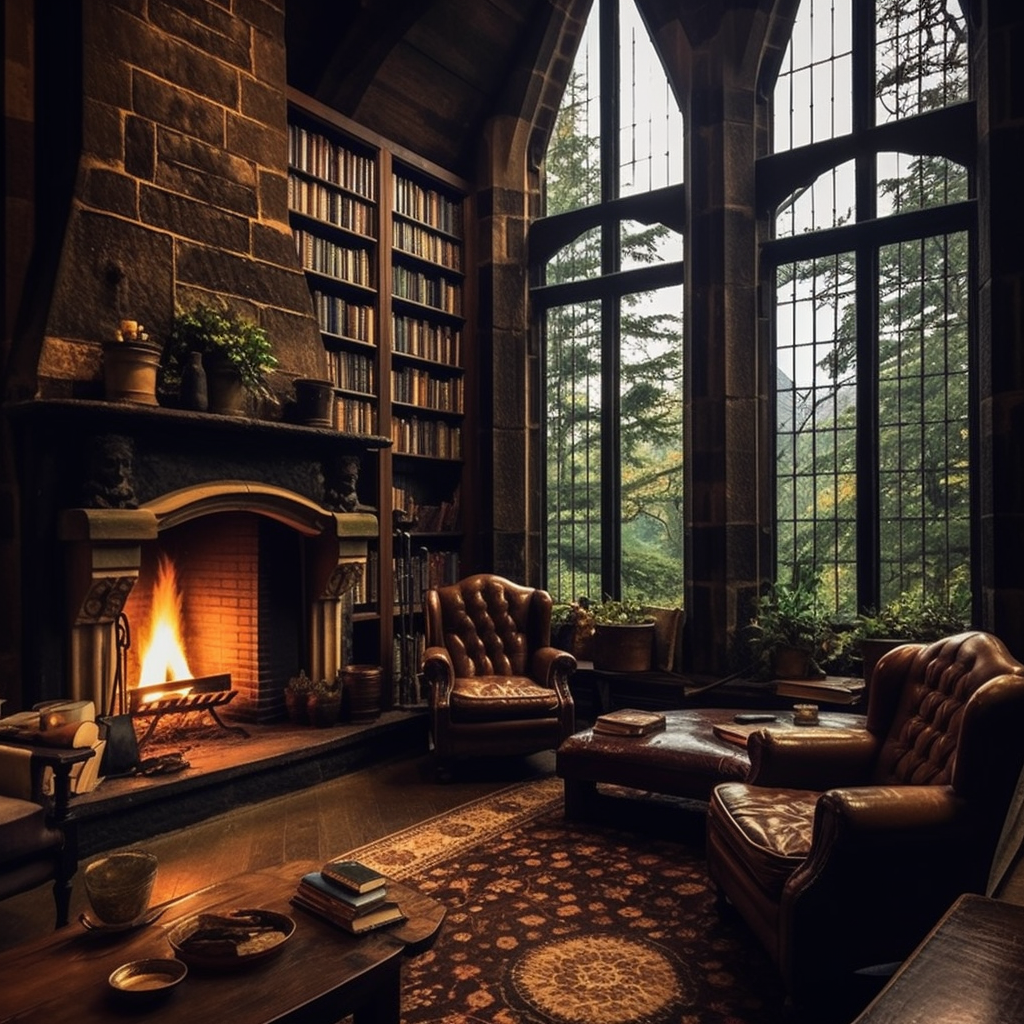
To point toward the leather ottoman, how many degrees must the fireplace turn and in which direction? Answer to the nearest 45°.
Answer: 0° — it already faces it

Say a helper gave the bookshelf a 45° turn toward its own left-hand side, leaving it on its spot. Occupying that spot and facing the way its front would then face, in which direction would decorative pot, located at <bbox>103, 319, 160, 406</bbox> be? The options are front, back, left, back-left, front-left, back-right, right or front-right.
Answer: back-right

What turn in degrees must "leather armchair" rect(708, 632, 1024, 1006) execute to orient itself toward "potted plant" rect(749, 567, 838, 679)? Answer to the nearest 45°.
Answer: approximately 135° to its right

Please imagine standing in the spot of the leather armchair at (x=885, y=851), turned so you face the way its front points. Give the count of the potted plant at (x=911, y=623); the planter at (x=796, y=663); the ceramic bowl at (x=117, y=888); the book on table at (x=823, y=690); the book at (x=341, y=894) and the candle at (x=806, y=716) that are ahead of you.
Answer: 2

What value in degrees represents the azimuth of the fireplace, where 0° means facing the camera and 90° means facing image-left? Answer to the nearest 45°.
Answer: approximately 315°

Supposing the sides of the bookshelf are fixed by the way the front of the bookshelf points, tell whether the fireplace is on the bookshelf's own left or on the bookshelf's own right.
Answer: on the bookshelf's own right

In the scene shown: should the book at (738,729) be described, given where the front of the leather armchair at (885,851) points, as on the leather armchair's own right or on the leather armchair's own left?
on the leather armchair's own right

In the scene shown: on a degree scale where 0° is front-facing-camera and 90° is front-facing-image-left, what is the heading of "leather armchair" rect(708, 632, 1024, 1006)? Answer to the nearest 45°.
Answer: approximately 45°

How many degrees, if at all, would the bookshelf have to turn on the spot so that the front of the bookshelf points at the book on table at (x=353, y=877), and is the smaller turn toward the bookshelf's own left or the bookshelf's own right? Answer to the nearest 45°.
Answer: approximately 45° to the bookshelf's own right

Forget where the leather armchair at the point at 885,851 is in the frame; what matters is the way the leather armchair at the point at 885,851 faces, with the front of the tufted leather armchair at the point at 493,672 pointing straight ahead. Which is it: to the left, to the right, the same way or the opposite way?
to the right
